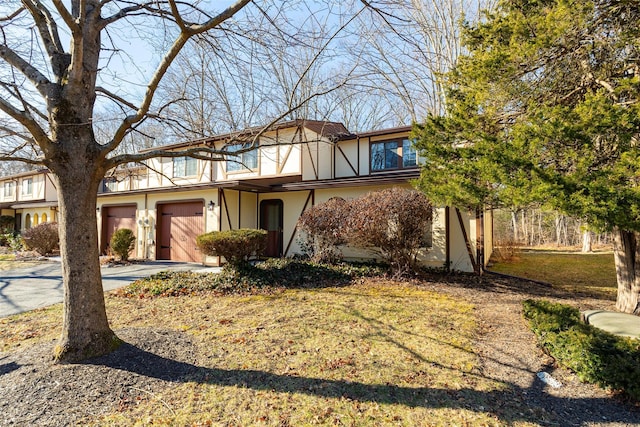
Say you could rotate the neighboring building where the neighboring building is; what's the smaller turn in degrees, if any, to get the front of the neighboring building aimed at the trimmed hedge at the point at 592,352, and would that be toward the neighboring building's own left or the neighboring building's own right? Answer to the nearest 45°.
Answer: approximately 45° to the neighboring building's own left

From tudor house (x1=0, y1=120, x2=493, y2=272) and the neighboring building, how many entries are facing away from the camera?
0

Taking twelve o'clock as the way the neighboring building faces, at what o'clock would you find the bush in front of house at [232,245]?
The bush in front of house is roughly at 10 o'clock from the neighboring building.

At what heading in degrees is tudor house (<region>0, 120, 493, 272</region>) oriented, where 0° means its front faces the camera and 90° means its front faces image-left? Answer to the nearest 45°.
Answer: approximately 45°

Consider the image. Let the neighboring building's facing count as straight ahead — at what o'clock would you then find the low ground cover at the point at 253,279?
The low ground cover is roughly at 10 o'clock from the neighboring building.

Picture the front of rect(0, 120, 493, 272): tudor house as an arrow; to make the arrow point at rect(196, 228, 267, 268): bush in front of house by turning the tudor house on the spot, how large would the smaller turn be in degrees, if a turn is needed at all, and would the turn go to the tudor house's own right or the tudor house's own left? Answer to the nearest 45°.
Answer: approximately 45° to the tudor house's own left

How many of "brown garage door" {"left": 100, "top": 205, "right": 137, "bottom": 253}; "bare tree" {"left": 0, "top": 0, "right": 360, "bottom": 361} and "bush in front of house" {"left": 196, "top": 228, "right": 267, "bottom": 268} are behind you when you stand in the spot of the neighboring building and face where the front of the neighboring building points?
0

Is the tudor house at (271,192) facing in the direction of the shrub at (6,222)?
no

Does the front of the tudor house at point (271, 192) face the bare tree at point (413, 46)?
no

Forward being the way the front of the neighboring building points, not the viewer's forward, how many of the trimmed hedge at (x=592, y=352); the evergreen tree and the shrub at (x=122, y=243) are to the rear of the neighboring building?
0

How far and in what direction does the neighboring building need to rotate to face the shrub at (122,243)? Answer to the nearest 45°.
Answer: approximately 45° to its left

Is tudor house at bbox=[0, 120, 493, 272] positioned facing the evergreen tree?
no

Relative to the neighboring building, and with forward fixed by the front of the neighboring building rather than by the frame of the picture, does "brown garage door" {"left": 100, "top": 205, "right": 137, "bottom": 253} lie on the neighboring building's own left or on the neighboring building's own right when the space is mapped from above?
on the neighboring building's own left
